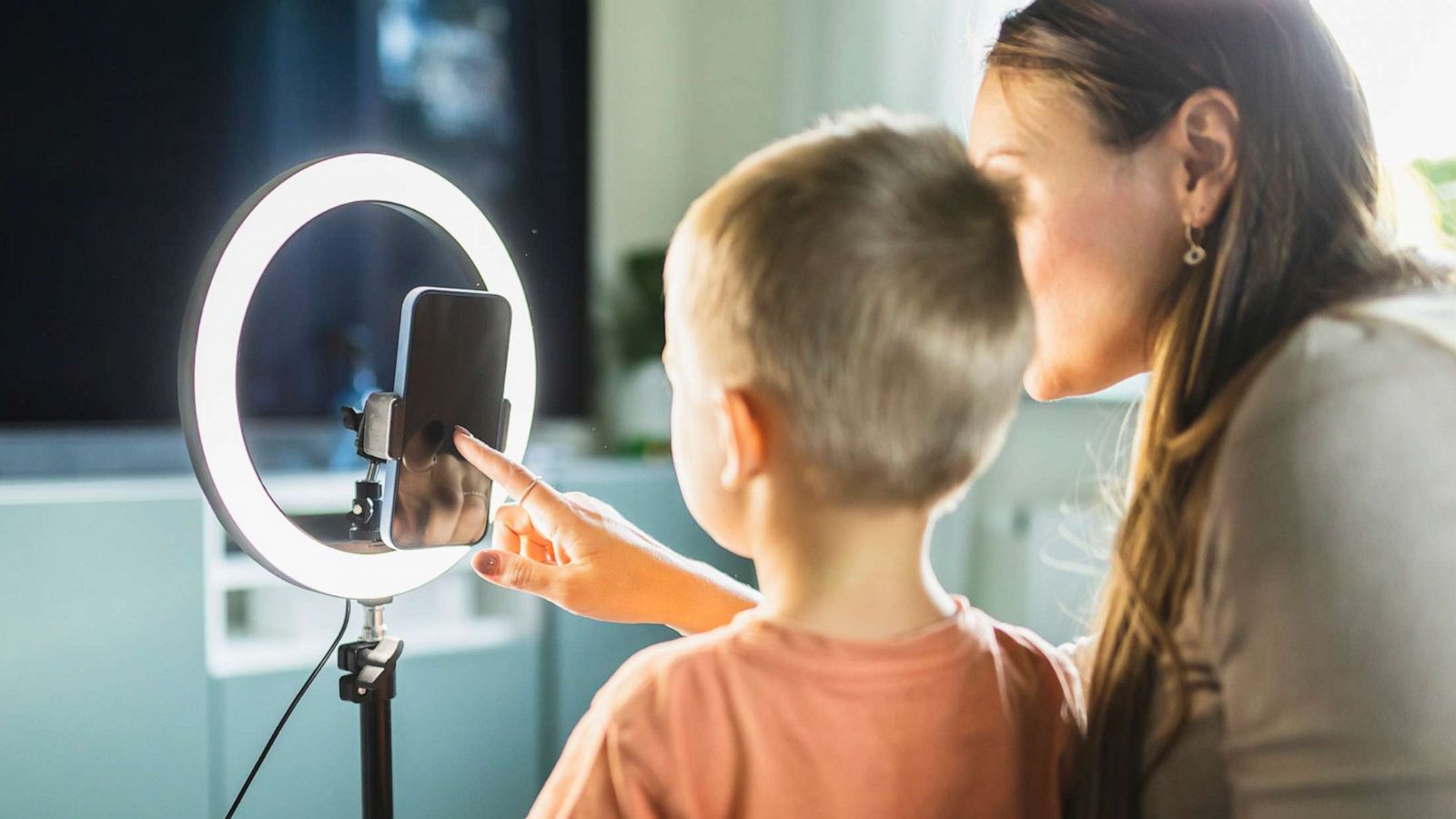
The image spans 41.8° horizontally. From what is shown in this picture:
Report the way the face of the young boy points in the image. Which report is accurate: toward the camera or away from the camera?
away from the camera

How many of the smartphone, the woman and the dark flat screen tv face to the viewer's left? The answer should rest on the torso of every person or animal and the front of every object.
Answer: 1

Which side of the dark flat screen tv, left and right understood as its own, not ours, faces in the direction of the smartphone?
front

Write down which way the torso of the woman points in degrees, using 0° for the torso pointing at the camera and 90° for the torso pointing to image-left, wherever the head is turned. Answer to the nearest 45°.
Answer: approximately 90°

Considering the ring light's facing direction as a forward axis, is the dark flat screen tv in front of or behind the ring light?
behind

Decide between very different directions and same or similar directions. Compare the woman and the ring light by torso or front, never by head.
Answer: very different directions

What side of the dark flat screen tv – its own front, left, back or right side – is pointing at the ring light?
front

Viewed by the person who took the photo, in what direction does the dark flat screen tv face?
facing the viewer

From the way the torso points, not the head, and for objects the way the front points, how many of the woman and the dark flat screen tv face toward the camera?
1

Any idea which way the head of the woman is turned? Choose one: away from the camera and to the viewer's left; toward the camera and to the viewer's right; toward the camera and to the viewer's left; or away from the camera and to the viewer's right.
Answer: away from the camera and to the viewer's left

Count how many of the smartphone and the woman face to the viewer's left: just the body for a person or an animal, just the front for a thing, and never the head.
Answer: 1

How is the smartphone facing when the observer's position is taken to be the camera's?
facing the viewer and to the right of the viewer
